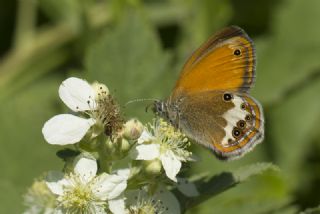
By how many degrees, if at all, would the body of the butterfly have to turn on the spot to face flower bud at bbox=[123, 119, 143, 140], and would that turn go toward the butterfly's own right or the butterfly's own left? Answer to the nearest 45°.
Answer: approximately 45° to the butterfly's own left

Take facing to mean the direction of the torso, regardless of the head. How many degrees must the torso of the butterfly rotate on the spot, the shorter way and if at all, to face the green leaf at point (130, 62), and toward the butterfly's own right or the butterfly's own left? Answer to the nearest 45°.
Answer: approximately 45° to the butterfly's own right

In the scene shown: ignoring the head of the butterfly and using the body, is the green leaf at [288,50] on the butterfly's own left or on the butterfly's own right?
on the butterfly's own right

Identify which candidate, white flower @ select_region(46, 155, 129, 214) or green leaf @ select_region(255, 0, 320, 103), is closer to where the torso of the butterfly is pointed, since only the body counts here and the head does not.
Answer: the white flower

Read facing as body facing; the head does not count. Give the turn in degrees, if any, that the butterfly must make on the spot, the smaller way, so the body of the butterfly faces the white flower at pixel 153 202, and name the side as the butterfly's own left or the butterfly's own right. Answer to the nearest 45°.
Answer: approximately 45° to the butterfly's own left

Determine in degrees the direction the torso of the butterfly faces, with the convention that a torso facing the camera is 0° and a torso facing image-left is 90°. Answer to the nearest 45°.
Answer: approximately 90°

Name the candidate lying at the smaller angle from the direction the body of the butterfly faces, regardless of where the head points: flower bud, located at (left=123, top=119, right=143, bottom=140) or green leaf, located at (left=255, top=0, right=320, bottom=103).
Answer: the flower bud

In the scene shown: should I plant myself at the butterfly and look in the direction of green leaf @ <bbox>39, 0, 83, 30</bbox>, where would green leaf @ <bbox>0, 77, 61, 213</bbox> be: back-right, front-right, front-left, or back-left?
front-left

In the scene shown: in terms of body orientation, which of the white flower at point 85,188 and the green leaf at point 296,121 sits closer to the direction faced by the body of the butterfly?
the white flower

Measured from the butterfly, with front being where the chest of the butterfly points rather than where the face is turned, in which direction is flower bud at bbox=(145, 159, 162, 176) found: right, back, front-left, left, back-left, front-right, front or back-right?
front-left

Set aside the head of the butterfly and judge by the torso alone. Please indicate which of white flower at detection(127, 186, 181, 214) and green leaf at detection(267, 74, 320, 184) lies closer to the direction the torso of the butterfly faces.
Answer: the white flower

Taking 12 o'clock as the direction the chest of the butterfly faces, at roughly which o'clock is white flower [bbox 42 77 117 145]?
The white flower is roughly at 11 o'clock from the butterfly.

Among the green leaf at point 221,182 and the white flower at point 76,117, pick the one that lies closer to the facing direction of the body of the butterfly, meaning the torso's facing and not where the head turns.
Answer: the white flower
